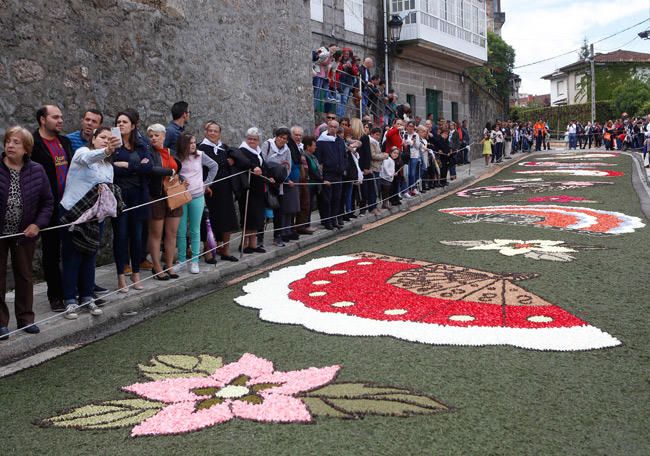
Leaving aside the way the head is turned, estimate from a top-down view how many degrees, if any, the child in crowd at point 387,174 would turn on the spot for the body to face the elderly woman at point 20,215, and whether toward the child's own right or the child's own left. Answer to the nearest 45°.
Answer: approximately 45° to the child's own right

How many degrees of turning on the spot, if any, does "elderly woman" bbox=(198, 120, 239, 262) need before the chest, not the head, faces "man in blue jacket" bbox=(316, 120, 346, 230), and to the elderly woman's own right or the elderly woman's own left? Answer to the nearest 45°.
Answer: approximately 90° to the elderly woman's own left

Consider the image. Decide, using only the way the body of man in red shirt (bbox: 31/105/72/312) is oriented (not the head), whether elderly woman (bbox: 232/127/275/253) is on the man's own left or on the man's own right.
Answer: on the man's own left

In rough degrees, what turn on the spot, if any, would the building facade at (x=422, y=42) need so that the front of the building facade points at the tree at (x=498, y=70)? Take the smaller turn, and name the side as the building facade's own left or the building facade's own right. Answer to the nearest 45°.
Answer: approximately 135° to the building facade's own left

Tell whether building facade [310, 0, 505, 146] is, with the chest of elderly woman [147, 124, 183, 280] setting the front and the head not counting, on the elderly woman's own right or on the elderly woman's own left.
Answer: on the elderly woman's own left

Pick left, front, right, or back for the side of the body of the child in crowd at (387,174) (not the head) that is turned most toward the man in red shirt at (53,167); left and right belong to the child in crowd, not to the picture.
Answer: right

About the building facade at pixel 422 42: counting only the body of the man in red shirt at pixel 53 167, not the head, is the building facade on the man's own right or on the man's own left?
on the man's own left

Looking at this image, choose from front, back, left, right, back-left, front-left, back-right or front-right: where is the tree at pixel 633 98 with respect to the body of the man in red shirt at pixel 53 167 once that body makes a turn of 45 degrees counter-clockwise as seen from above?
front-left

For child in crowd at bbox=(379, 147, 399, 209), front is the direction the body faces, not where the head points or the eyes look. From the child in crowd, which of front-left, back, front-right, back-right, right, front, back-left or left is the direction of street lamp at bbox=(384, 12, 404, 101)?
back-left

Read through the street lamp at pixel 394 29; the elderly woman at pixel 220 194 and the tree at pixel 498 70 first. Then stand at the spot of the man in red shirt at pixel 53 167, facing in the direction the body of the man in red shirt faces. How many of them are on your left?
3

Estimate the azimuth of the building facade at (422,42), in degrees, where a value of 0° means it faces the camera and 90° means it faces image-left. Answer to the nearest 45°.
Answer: approximately 315°

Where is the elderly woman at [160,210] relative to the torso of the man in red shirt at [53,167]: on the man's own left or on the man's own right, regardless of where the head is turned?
on the man's own left

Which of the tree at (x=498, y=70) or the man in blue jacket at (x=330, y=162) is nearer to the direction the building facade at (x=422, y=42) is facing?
the man in blue jacket
